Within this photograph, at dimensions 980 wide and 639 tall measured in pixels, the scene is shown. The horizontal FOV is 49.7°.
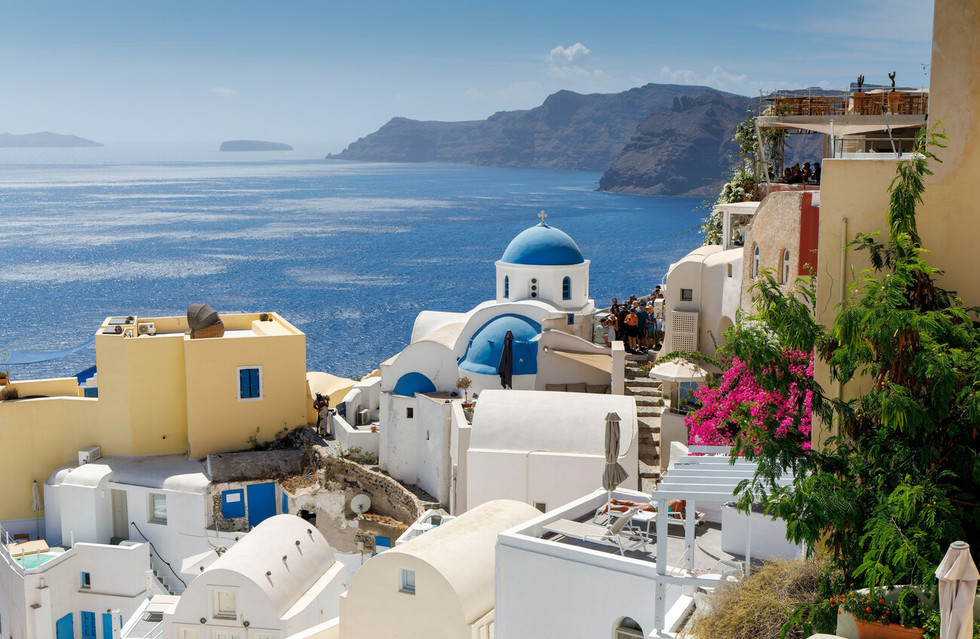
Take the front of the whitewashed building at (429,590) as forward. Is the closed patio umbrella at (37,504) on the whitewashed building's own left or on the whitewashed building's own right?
on the whitewashed building's own right

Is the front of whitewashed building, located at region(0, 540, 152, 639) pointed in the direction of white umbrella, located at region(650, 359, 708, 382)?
no

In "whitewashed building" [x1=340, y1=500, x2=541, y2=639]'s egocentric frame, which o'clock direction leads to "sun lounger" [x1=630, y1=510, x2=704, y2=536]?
The sun lounger is roughly at 9 o'clock from the whitewashed building.

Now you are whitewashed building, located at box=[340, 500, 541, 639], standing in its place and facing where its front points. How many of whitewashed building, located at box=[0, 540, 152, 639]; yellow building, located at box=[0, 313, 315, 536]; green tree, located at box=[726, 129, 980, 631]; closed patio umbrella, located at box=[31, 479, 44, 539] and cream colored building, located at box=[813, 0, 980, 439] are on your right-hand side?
3

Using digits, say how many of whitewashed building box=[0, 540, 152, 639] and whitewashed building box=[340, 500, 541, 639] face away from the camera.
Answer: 0

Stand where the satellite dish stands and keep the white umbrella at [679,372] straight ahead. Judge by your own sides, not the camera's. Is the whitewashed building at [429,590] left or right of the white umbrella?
right

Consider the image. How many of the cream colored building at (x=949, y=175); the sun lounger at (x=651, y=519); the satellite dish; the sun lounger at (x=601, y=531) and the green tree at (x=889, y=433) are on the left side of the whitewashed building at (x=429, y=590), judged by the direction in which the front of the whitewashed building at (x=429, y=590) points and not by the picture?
4

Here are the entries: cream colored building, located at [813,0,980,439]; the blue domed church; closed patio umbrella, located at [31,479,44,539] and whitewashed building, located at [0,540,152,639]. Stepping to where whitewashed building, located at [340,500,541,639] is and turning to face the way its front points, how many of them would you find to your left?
1

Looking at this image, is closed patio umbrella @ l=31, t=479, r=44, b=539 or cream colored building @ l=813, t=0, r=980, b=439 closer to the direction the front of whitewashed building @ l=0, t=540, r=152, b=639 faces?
the cream colored building

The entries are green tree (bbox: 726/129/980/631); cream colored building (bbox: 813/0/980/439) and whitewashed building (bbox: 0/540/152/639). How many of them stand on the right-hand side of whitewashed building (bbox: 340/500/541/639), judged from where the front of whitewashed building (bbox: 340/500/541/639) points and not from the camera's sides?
1

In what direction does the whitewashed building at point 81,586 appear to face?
toward the camera

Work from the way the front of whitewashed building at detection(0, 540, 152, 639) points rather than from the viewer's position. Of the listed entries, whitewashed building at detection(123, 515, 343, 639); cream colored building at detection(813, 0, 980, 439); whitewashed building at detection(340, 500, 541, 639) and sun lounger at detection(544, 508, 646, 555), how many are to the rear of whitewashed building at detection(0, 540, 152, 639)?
0

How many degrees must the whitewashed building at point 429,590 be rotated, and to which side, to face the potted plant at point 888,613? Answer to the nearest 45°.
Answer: approximately 90° to its left

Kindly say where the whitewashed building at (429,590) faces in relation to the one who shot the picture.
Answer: facing the viewer and to the left of the viewer

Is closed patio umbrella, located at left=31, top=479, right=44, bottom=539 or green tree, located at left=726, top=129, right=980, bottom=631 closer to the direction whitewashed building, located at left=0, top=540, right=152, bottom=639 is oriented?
the green tree

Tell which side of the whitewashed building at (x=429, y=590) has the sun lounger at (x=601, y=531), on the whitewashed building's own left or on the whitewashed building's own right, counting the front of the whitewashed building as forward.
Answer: on the whitewashed building's own left

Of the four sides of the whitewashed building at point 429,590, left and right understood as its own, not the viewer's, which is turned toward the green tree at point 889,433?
left

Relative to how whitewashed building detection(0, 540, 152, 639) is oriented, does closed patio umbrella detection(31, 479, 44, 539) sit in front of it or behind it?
behind
